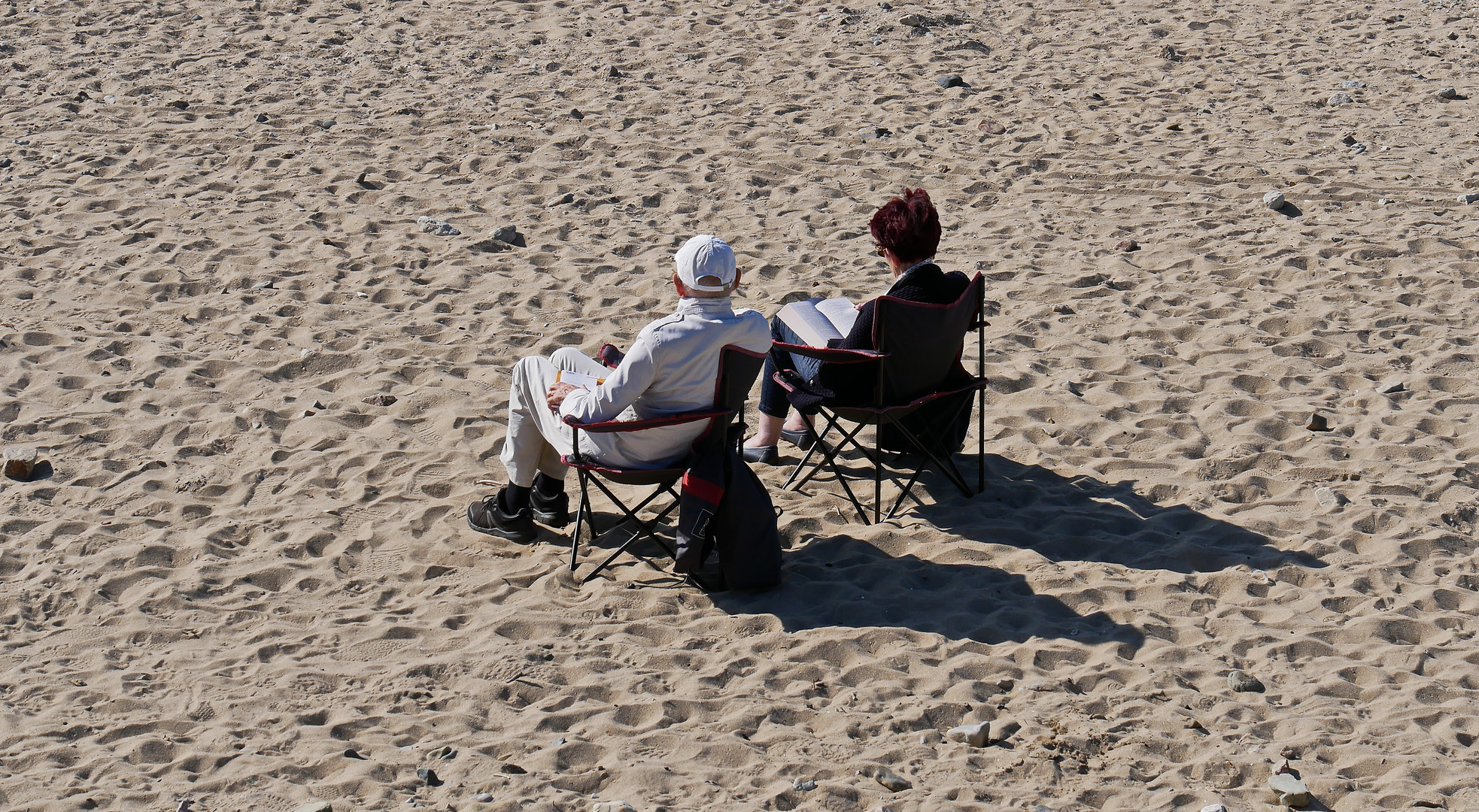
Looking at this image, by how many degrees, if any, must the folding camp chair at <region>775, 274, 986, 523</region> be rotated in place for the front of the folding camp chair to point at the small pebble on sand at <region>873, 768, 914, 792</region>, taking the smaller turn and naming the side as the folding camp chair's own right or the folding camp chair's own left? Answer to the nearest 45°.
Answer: approximately 135° to the folding camp chair's own left

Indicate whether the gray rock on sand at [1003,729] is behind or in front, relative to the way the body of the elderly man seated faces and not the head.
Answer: behind

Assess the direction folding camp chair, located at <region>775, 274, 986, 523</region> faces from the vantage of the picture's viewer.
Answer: facing away from the viewer and to the left of the viewer

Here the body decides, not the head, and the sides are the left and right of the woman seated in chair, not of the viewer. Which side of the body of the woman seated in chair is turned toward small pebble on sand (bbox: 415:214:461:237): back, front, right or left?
front

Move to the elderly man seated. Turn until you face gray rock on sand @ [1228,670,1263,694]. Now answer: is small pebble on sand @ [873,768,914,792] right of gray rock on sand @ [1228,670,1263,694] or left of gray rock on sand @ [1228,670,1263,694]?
right

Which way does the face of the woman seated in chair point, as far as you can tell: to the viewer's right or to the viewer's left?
to the viewer's left

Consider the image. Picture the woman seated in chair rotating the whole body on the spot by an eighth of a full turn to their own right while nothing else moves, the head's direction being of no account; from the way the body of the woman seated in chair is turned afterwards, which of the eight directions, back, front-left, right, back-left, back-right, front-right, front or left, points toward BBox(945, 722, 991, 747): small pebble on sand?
back

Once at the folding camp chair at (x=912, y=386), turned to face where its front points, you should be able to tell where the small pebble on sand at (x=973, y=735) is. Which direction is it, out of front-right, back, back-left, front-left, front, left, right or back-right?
back-left

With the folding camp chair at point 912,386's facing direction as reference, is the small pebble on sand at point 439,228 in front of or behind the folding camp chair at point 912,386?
in front

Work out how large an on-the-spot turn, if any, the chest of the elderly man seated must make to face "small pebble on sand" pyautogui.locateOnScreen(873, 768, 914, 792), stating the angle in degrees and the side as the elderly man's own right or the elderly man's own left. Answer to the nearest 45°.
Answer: approximately 135° to the elderly man's own left

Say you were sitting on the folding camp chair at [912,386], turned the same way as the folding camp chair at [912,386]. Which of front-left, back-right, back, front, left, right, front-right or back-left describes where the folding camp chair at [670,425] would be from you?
left

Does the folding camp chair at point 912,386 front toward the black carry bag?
no

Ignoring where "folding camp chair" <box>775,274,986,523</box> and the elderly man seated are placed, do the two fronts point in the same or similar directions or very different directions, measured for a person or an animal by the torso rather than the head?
same or similar directions

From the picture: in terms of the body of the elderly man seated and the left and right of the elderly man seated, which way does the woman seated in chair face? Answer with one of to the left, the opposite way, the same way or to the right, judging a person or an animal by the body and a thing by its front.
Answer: the same way

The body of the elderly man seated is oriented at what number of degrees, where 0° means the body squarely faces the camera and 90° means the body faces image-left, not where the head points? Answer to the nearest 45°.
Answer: approximately 135°

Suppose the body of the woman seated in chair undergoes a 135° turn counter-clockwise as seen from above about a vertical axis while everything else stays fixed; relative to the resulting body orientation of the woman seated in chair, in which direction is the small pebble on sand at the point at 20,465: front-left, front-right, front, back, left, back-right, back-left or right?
right

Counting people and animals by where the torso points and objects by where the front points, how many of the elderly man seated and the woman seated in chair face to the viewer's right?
0

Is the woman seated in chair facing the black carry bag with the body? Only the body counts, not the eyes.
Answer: no

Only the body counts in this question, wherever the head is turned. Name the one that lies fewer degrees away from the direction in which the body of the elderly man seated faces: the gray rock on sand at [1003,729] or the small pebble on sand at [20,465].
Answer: the small pebble on sand

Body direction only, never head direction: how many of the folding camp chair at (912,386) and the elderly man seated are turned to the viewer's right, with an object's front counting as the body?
0
